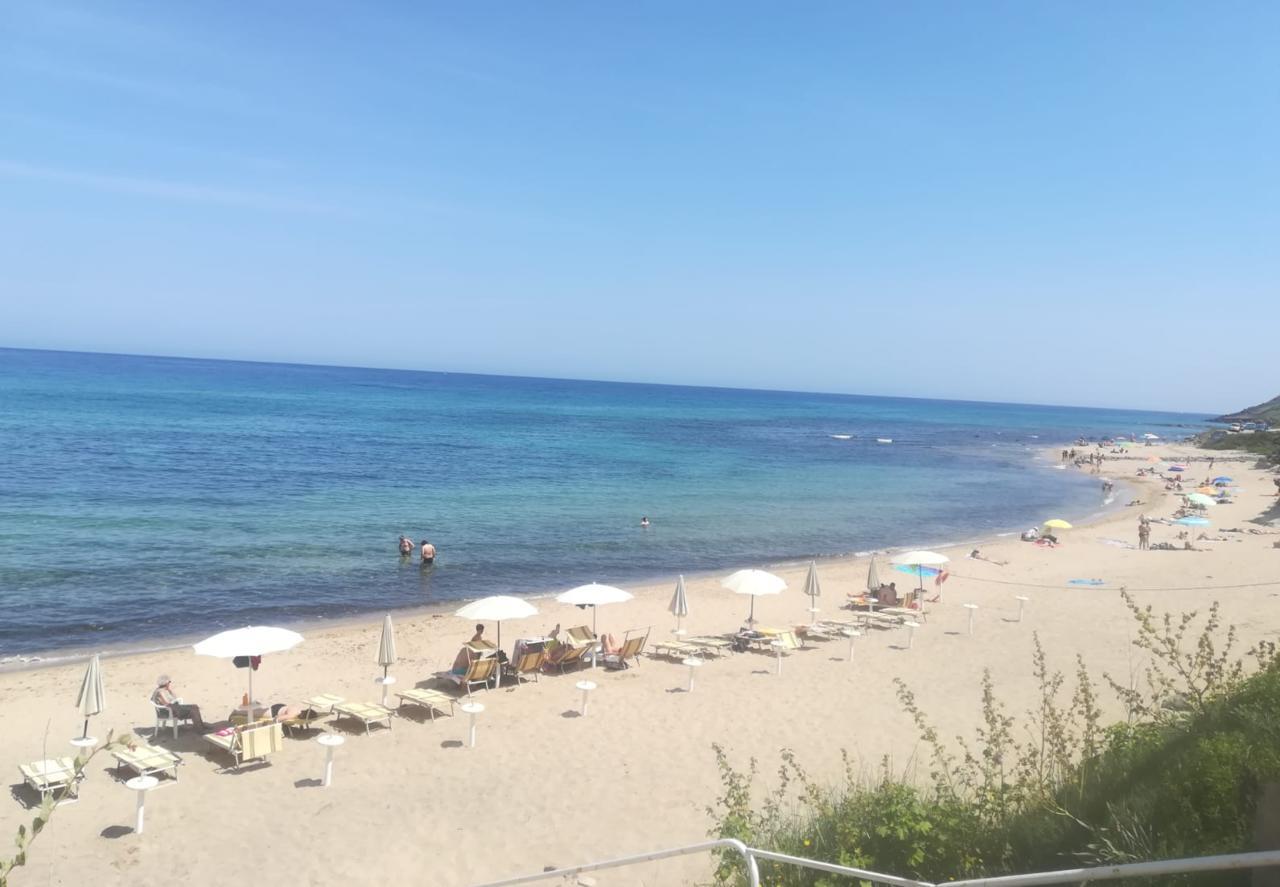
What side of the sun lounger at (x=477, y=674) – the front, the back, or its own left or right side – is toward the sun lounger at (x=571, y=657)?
right

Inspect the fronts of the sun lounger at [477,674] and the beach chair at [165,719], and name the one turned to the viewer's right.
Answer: the beach chair

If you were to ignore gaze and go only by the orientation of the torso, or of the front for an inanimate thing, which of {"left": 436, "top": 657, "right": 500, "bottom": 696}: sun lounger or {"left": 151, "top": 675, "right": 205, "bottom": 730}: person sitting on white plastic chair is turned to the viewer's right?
the person sitting on white plastic chair

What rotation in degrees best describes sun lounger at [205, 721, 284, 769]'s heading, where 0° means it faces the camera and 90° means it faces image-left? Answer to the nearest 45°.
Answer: approximately 135°

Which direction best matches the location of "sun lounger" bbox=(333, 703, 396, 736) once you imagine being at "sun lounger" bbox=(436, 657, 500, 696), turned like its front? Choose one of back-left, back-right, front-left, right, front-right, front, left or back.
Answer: left

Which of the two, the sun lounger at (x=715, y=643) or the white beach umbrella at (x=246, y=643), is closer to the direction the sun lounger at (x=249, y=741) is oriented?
the white beach umbrella

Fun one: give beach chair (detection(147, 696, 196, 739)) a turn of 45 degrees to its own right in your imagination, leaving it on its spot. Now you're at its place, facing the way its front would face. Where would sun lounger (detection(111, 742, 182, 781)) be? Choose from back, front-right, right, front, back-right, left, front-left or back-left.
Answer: front-right

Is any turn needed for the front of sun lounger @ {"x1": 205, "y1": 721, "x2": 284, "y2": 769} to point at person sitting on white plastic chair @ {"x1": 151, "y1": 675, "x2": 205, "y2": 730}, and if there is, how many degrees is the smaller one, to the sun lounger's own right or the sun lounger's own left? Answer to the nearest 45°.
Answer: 0° — it already faces them

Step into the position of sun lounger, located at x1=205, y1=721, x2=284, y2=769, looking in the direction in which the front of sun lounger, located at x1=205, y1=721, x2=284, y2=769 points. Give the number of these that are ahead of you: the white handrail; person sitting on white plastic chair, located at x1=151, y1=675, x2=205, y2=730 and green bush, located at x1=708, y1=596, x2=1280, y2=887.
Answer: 1

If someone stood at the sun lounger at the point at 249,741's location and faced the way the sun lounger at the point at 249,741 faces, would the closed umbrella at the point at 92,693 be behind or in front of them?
in front

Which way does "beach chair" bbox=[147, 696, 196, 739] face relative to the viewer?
to the viewer's right

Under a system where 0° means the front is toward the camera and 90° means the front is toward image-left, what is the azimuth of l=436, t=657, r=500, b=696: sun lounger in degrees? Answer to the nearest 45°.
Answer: approximately 135°

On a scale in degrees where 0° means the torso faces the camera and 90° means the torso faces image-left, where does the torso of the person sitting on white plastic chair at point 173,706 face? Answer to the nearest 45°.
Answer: approximately 270°

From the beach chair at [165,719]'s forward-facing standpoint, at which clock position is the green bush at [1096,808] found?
The green bush is roughly at 2 o'clock from the beach chair.

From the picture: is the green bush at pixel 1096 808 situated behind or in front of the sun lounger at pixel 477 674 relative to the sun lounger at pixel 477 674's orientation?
behind
